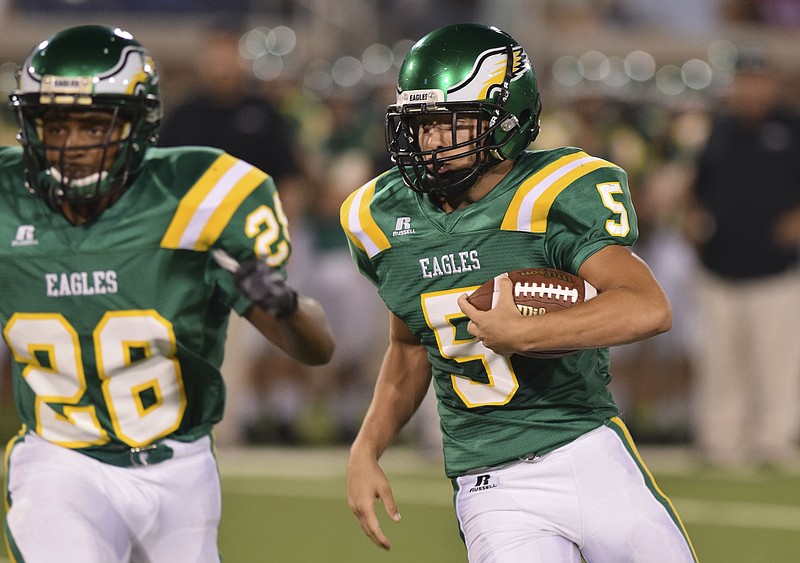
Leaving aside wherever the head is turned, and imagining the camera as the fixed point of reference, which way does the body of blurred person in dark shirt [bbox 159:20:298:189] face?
toward the camera

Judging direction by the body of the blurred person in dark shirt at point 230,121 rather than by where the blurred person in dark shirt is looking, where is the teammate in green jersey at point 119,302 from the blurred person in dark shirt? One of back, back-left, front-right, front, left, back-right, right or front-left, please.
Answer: front

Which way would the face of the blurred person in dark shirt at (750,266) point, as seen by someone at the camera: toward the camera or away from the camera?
toward the camera

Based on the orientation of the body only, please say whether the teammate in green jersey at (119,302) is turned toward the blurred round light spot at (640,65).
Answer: no

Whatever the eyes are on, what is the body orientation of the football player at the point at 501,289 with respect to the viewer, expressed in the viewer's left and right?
facing the viewer and to the left of the viewer

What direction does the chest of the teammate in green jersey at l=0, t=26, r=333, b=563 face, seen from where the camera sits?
toward the camera

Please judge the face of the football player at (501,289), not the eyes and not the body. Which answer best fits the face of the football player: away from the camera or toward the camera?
toward the camera

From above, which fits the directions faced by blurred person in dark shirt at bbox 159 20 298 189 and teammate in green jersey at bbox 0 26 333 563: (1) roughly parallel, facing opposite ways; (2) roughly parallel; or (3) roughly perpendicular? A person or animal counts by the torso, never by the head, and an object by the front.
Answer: roughly parallel

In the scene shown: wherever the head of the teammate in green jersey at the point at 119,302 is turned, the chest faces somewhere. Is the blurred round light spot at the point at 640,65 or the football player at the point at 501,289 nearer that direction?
the football player

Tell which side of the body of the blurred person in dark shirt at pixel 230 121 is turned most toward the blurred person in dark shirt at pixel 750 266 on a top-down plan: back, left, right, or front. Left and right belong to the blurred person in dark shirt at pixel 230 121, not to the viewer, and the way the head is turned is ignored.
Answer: left

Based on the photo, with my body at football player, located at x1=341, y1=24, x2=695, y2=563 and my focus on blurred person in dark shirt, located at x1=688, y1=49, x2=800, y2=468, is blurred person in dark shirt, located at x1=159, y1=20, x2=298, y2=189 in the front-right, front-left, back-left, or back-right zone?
front-left

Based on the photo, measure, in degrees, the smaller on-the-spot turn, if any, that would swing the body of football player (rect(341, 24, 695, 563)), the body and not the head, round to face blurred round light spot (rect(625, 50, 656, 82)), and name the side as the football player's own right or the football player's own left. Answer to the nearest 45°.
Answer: approximately 135° to the football player's own right

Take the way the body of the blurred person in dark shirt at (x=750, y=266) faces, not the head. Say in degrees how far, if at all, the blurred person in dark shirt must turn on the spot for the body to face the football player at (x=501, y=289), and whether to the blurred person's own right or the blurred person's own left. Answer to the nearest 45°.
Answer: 0° — they already face them
